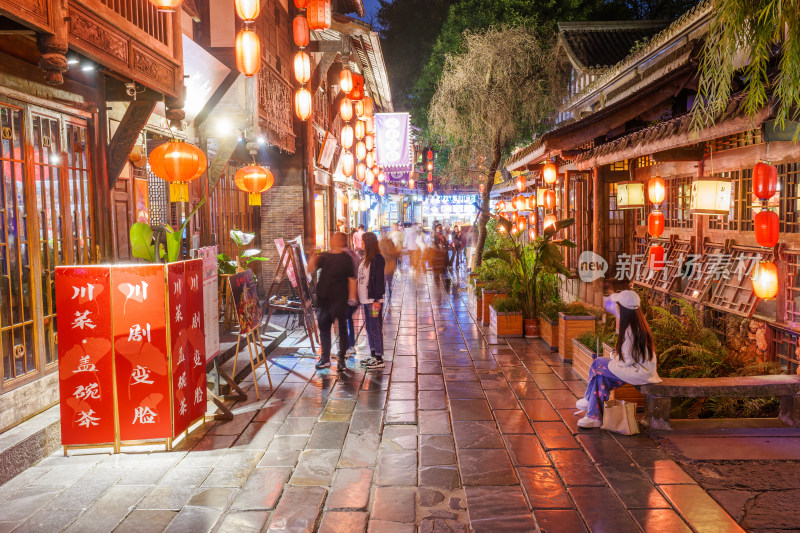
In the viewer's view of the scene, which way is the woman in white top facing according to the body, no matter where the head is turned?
to the viewer's left

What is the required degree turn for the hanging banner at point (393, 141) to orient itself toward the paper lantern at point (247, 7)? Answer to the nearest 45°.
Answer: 0° — it already faces it

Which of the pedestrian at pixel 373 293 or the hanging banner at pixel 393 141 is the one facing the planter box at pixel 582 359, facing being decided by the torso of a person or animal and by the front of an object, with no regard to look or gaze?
the hanging banner
